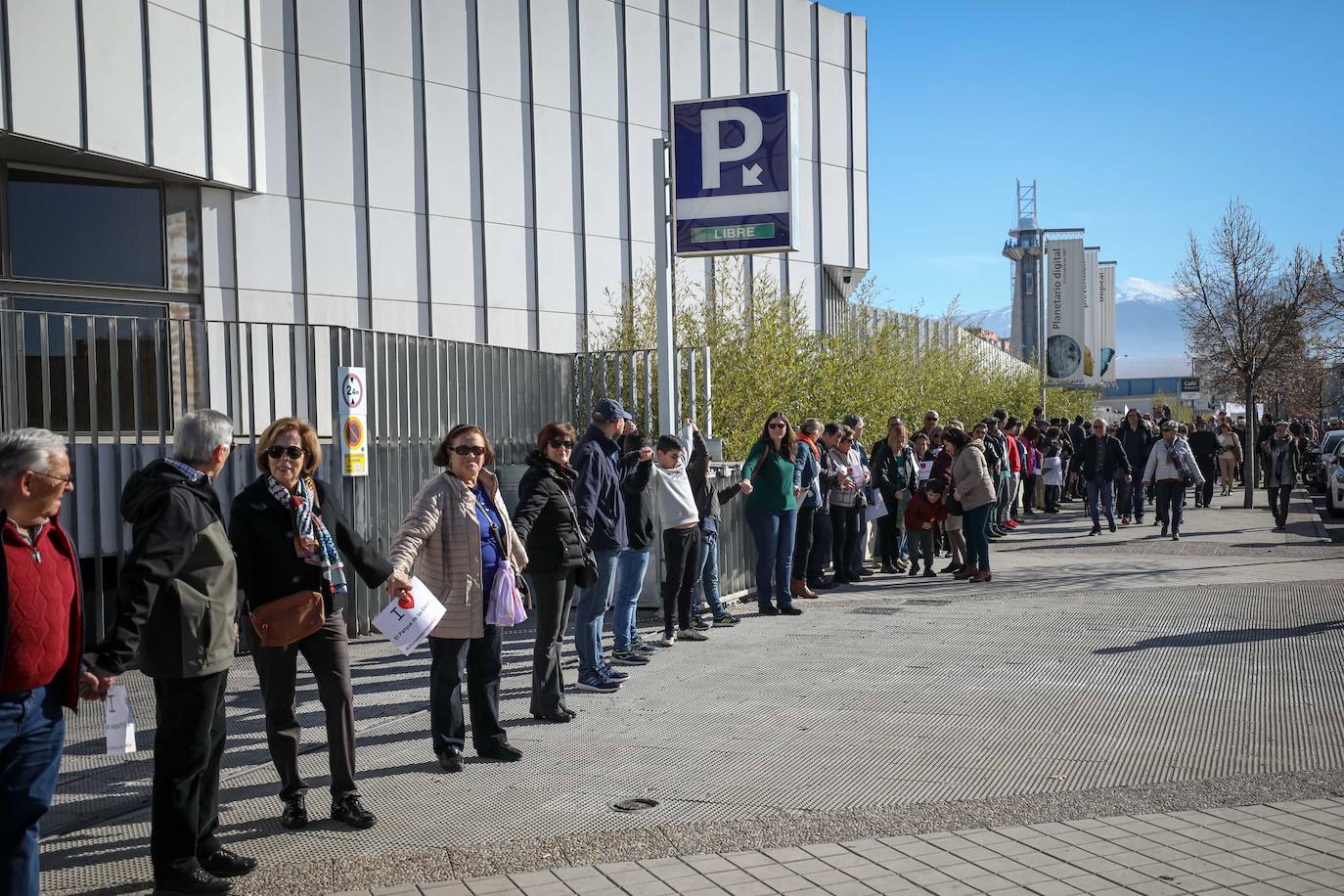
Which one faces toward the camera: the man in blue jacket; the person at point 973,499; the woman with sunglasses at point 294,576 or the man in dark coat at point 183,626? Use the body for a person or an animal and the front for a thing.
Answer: the woman with sunglasses

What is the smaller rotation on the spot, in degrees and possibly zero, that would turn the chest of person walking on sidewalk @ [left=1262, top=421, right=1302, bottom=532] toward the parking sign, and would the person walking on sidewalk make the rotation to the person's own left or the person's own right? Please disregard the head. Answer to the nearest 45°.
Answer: approximately 45° to the person's own right

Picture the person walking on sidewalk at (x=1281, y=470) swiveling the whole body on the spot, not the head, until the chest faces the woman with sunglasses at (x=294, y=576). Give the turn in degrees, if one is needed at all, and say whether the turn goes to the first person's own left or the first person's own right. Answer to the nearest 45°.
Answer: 0° — they already face them

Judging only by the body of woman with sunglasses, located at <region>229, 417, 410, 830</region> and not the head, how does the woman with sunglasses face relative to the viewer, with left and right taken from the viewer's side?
facing the viewer

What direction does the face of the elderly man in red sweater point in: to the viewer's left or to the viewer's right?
to the viewer's right

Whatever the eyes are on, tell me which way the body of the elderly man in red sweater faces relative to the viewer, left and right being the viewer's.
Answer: facing the viewer and to the right of the viewer

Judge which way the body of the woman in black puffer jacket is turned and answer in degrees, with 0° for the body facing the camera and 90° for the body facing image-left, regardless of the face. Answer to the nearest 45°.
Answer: approximately 315°

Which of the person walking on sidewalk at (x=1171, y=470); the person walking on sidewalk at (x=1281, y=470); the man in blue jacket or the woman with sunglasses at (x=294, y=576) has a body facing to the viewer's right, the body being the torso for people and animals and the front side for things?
the man in blue jacket

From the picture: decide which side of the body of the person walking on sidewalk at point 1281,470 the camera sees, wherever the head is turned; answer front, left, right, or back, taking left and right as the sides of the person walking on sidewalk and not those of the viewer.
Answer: front

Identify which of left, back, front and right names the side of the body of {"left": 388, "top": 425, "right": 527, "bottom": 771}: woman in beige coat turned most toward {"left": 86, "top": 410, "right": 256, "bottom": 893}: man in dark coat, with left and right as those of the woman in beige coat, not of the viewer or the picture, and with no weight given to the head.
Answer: right

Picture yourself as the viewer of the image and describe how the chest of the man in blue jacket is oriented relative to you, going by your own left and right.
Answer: facing to the right of the viewer

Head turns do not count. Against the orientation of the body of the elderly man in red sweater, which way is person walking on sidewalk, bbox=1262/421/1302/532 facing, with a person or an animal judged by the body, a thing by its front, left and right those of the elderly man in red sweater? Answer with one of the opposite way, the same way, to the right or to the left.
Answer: to the right

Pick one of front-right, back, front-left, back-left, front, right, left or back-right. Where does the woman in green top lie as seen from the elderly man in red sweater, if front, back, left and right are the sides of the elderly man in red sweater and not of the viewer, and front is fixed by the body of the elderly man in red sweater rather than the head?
left

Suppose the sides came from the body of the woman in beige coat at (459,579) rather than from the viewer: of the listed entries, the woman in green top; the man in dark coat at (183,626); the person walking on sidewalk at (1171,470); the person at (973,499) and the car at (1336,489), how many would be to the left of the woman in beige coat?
4

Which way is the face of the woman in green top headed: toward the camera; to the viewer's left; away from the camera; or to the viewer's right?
toward the camera

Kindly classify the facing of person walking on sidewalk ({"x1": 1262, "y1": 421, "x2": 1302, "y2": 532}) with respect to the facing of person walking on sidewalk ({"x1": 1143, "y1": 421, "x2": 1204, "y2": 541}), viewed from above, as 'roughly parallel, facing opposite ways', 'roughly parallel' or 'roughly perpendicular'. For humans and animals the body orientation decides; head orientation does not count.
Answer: roughly parallel

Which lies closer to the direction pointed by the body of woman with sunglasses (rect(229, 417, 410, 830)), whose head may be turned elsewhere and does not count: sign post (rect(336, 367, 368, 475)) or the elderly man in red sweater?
the elderly man in red sweater
